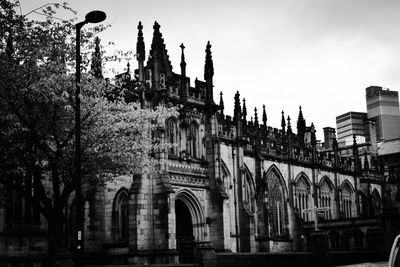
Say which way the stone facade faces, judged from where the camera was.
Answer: facing the viewer and to the right of the viewer
